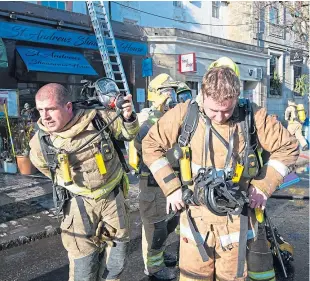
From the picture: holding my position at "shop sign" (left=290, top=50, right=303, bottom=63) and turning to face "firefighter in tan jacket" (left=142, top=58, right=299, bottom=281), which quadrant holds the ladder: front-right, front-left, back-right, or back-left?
front-right

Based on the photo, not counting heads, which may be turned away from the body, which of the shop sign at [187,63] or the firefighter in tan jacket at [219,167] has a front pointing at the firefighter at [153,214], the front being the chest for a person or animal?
the shop sign

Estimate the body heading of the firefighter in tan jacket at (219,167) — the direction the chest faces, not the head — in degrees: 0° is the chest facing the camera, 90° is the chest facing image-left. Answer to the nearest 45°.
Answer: approximately 0°

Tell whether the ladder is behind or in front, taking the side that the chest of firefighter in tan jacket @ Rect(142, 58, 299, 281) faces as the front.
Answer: behind

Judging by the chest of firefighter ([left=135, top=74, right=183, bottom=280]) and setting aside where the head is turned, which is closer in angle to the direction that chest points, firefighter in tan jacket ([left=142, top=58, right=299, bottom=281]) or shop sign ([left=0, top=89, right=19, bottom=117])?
the firefighter in tan jacket

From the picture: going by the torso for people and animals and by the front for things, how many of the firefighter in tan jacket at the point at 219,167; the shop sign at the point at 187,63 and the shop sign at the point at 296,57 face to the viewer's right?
0

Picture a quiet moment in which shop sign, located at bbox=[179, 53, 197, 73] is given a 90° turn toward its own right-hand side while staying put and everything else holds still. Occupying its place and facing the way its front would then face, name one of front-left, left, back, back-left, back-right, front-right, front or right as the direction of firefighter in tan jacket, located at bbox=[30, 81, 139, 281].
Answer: left

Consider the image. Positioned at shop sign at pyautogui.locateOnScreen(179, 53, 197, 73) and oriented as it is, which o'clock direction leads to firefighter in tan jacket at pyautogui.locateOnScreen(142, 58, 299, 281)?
The firefighter in tan jacket is roughly at 12 o'clock from the shop sign.

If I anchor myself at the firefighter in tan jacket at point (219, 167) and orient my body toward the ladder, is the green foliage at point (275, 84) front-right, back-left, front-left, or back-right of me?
front-right

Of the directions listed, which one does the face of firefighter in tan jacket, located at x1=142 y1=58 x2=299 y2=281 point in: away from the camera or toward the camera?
toward the camera

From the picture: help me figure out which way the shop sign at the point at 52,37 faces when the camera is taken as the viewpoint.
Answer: facing the viewer and to the right of the viewer

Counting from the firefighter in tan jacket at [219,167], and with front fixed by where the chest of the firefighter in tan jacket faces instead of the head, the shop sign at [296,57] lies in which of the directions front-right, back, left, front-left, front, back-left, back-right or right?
back

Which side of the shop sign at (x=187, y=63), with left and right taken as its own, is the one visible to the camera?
front
